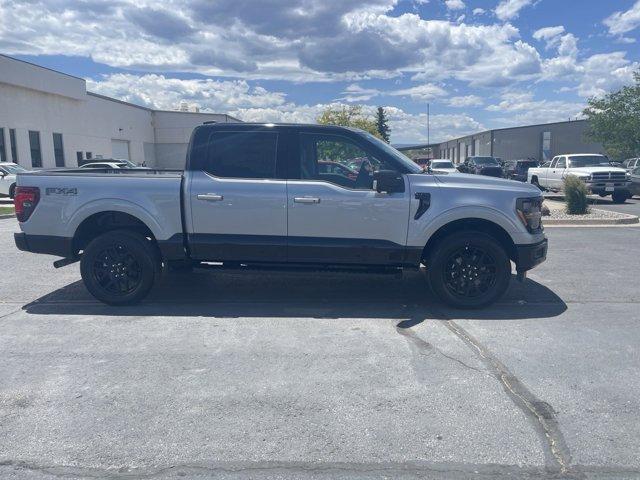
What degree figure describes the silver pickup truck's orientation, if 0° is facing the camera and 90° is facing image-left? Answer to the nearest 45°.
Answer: approximately 270°

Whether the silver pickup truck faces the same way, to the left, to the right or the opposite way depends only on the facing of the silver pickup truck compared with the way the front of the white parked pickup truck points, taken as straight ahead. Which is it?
to the left

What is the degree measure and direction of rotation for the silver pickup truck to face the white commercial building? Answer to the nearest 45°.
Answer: approximately 135° to its left

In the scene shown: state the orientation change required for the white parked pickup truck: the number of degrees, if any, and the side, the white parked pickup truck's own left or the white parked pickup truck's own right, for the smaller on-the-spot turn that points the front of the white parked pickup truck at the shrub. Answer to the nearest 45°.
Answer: approximately 45° to the white parked pickup truck's own right

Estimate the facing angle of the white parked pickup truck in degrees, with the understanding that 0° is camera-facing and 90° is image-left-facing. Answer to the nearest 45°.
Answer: approximately 315°

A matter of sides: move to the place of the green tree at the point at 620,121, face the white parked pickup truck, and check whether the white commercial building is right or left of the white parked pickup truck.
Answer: right

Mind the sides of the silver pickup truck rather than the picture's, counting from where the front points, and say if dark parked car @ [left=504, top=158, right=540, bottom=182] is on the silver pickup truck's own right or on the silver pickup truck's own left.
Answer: on the silver pickup truck's own left

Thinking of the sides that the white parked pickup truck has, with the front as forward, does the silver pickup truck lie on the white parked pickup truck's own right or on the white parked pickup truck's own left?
on the white parked pickup truck's own right

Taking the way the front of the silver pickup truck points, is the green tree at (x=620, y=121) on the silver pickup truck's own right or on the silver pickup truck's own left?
on the silver pickup truck's own left

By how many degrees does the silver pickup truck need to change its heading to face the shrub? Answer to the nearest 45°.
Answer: approximately 45° to its left

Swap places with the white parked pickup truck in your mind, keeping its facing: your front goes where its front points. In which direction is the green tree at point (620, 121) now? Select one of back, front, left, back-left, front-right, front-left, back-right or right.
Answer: back-left

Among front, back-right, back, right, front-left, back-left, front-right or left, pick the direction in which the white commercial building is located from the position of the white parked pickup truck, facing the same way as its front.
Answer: back-right

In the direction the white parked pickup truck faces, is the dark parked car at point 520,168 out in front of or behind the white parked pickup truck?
behind
